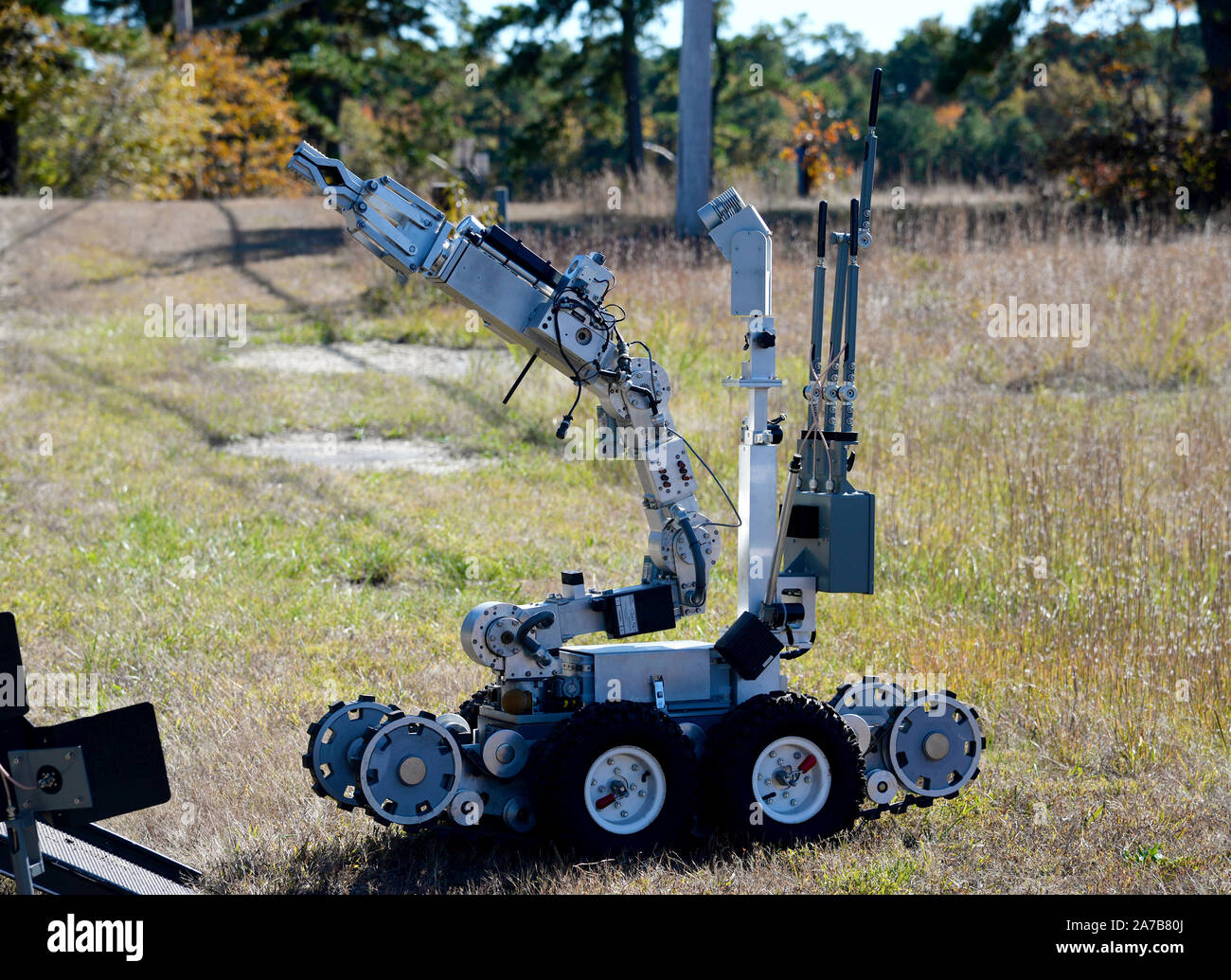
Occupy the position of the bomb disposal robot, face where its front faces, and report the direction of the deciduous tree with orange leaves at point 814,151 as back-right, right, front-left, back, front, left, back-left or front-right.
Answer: right

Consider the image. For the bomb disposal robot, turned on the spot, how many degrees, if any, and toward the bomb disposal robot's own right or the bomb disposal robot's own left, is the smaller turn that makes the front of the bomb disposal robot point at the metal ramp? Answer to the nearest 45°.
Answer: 0° — it already faces it

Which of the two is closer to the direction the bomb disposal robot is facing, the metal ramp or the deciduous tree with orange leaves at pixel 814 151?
the metal ramp

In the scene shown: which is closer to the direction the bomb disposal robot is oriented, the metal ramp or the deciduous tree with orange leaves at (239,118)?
the metal ramp

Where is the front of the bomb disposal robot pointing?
to the viewer's left

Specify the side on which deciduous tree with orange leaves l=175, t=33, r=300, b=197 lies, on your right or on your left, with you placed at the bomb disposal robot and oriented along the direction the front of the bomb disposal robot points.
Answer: on your right

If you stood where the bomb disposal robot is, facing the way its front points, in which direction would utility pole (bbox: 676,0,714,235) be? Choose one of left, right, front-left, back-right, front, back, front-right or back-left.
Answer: right
